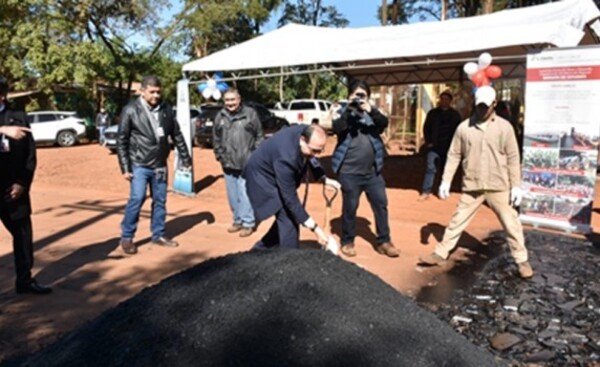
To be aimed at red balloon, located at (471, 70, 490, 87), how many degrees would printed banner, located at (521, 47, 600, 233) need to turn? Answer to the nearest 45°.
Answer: approximately 135° to its right

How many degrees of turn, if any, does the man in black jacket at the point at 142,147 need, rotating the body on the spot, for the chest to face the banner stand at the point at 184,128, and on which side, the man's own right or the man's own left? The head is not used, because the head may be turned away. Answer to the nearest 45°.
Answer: approximately 135° to the man's own left

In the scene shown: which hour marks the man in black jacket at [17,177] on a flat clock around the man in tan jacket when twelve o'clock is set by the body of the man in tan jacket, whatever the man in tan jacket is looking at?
The man in black jacket is roughly at 2 o'clock from the man in tan jacket.

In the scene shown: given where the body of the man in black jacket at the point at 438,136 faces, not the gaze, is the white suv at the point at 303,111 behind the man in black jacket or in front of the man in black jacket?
behind

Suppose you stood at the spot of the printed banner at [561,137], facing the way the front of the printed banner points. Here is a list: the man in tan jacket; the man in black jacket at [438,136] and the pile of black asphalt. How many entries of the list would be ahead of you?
2

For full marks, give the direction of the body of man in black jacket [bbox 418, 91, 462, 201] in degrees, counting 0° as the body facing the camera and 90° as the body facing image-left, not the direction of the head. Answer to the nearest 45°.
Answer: approximately 0°

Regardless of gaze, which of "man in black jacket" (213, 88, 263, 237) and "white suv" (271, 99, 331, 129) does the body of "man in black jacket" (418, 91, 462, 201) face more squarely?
the man in black jacket
